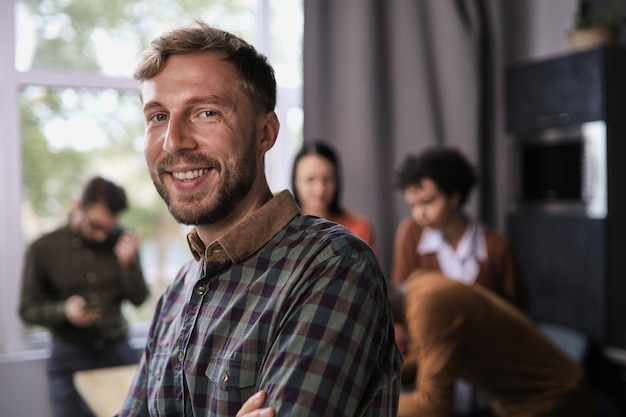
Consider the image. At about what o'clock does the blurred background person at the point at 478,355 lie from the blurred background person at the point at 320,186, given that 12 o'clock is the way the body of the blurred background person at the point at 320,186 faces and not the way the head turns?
the blurred background person at the point at 478,355 is roughly at 11 o'clock from the blurred background person at the point at 320,186.

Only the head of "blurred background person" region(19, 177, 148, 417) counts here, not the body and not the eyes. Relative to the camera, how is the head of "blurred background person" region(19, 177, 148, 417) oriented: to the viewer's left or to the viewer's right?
to the viewer's right

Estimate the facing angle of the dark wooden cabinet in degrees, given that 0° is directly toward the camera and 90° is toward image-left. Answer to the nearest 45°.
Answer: approximately 45°

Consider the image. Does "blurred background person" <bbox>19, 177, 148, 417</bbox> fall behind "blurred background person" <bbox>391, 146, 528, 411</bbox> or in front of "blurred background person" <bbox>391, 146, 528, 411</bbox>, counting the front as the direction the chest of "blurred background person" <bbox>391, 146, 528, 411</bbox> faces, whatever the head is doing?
in front

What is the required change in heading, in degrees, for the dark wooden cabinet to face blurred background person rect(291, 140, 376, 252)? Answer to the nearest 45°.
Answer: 0° — it already faces them

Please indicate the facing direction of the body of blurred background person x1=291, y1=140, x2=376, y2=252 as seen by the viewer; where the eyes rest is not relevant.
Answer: toward the camera

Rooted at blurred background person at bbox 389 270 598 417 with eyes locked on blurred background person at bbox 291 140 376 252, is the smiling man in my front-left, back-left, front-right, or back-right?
back-left

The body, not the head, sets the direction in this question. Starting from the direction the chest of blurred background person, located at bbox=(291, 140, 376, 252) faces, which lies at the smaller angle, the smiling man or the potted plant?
the smiling man

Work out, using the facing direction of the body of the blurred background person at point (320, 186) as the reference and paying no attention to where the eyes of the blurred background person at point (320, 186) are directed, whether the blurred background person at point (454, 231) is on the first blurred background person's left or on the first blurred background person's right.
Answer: on the first blurred background person's left

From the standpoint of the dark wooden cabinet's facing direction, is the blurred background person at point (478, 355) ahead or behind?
ahead

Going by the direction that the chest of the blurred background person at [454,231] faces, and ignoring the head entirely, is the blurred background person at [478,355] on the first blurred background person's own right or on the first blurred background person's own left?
on the first blurred background person's own left

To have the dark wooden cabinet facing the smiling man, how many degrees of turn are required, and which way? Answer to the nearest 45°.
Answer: approximately 45° to its left
